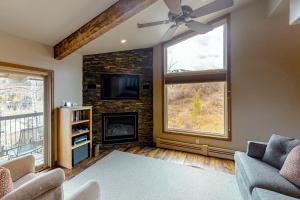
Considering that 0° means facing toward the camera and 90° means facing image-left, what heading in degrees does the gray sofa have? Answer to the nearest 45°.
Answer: approximately 45°

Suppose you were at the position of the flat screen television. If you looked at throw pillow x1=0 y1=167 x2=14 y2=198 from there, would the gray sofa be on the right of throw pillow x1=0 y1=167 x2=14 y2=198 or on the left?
left

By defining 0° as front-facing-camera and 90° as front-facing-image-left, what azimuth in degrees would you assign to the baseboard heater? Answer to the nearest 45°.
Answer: approximately 45°

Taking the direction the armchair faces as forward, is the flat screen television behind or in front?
in front

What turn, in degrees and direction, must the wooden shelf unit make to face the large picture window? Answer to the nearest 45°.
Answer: approximately 45° to its left

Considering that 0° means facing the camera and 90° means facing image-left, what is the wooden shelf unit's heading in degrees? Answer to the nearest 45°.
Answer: approximately 315°

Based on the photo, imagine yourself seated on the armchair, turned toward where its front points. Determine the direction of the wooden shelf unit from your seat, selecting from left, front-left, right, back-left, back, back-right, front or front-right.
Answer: front-left

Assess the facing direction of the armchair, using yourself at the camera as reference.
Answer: facing away from the viewer and to the right of the viewer

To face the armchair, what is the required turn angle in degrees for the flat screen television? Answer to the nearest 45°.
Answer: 0° — it already faces it

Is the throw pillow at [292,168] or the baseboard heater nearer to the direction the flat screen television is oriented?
the throw pillow

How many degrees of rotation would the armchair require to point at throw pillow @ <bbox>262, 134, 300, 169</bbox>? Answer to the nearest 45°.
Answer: approximately 45° to its right

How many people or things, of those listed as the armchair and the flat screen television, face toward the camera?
1

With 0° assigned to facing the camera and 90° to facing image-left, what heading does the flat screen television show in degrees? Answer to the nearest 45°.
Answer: approximately 0°
